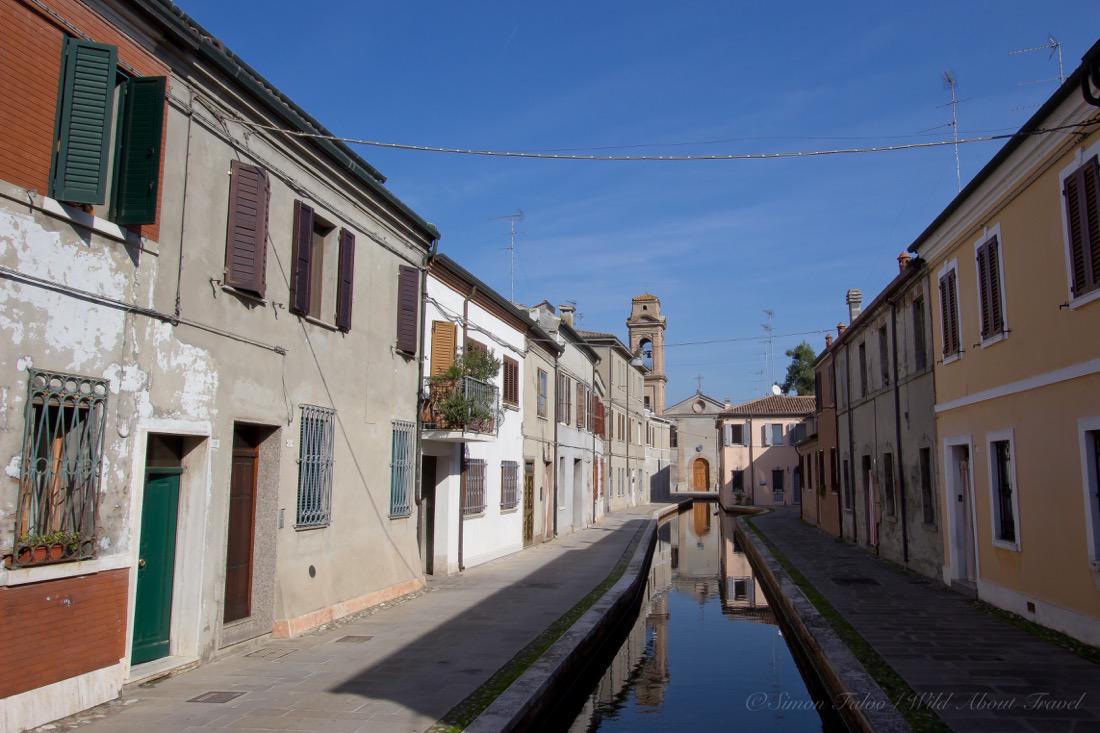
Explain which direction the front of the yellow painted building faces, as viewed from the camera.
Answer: facing the viewer and to the left of the viewer

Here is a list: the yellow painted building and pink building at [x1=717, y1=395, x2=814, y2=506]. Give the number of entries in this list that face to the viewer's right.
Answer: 0

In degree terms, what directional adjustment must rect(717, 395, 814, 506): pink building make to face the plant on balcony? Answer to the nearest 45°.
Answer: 0° — it already faces it

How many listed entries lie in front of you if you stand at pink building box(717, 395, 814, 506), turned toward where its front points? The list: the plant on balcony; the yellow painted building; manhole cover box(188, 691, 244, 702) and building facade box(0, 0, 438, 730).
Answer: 4

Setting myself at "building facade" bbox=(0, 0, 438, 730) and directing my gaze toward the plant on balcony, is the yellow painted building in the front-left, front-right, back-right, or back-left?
front-right

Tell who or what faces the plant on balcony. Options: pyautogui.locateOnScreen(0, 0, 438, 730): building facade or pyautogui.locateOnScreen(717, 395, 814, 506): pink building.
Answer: the pink building

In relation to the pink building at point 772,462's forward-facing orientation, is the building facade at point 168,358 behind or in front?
in front

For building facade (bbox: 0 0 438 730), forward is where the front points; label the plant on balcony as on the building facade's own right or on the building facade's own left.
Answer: on the building facade's own left

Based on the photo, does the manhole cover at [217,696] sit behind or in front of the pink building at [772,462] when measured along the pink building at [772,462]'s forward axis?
in front

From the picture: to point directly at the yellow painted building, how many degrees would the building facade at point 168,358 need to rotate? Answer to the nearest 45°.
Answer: approximately 45° to its left

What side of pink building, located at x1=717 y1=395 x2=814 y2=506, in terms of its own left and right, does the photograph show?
front

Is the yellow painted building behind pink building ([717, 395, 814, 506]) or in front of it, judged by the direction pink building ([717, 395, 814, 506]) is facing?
in front

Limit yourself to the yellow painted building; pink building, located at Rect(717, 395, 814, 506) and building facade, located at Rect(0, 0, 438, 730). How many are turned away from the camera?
0

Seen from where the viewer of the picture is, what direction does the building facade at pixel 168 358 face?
facing the viewer and to the right of the viewer

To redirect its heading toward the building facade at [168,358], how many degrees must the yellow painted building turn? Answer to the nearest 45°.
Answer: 0° — it already faces it
